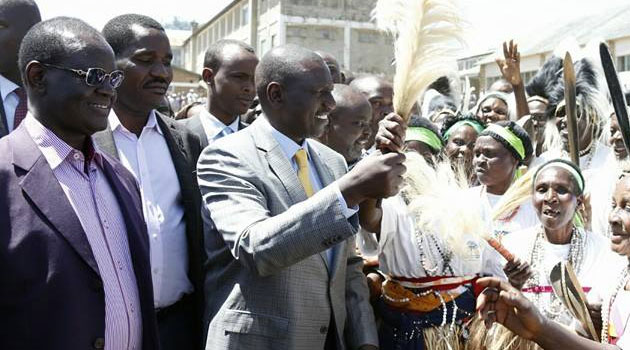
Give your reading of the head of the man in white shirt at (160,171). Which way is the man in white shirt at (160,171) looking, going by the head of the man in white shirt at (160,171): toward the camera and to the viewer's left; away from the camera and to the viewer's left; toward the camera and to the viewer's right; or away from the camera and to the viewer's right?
toward the camera and to the viewer's right

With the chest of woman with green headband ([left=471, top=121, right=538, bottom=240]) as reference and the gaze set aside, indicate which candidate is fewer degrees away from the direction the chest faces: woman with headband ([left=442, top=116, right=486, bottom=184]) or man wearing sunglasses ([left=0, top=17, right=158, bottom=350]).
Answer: the man wearing sunglasses

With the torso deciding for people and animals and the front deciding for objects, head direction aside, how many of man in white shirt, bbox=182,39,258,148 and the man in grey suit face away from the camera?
0

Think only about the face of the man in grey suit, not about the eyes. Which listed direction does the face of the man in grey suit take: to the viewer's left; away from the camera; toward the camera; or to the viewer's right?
to the viewer's right

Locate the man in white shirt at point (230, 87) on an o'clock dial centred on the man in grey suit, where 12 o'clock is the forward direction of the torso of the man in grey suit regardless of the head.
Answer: The man in white shirt is roughly at 7 o'clock from the man in grey suit.

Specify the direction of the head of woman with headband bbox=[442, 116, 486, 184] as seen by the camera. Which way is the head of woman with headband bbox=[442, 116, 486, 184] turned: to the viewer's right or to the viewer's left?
to the viewer's left

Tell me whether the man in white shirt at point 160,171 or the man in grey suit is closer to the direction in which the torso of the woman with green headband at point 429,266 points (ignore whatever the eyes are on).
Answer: the man in grey suit

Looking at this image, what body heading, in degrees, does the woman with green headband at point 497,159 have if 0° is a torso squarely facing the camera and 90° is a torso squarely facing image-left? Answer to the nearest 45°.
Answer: approximately 45°

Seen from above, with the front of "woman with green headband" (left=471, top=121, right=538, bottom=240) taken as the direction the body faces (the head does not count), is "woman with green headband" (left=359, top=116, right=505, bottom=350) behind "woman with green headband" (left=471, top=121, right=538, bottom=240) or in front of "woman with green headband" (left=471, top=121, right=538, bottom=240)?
in front

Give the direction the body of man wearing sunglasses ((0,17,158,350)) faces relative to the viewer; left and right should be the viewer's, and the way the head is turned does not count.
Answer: facing the viewer and to the right of the viewer

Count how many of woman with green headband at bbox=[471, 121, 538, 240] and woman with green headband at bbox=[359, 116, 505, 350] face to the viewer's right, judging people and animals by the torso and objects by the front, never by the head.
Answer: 0

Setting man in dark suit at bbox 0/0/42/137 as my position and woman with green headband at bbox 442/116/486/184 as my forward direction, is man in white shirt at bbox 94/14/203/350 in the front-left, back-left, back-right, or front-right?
front-right

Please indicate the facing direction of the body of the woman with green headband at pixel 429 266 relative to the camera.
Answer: toward the camera

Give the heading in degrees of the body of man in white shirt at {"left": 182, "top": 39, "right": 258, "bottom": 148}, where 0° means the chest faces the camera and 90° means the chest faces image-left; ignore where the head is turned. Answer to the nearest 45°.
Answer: approximately 315°
